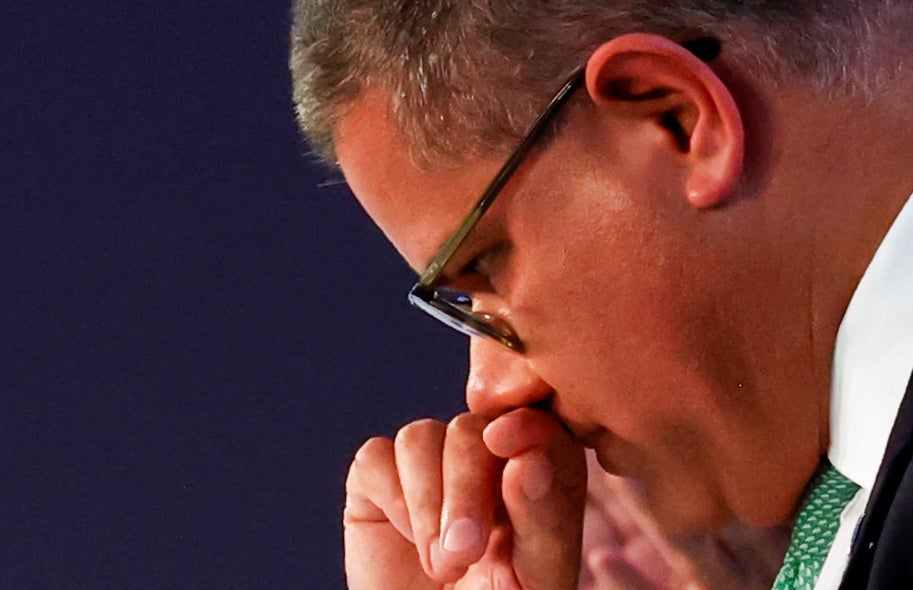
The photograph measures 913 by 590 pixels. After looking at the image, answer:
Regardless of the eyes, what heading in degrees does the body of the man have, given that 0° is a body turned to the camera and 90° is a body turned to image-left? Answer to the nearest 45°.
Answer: approximately 90°

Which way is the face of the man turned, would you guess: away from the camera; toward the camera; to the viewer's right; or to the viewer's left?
to the viewer's left
